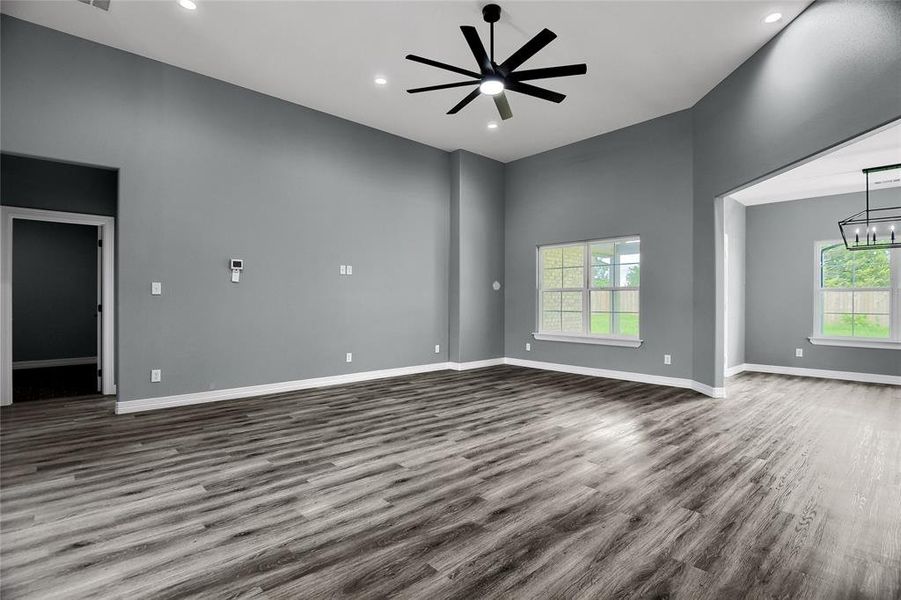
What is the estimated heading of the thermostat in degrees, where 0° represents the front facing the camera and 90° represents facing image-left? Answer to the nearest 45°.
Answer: approximately 0°

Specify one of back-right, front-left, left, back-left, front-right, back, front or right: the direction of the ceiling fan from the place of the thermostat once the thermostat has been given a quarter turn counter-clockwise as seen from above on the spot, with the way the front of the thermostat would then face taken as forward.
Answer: front-right

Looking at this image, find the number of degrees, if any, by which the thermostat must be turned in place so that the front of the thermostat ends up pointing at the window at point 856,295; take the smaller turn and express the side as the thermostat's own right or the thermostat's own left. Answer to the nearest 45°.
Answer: approximately 90° to the thermostat's own left

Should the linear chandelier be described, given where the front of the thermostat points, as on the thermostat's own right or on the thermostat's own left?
on the thermostat's own left

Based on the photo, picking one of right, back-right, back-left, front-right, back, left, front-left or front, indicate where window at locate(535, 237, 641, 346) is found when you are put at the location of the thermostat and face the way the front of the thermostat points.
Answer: left
